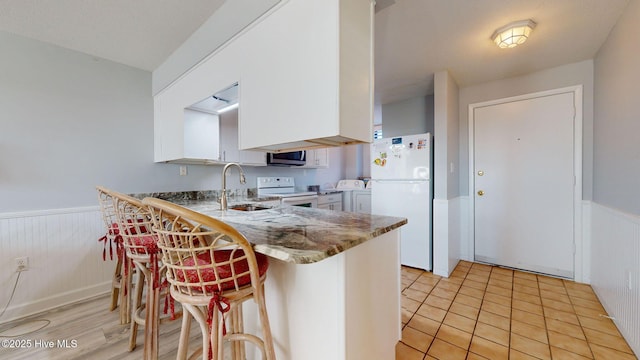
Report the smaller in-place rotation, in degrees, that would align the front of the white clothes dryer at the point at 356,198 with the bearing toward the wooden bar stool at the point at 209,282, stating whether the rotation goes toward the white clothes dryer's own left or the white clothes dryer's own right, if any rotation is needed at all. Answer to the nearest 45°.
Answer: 0° — it already faces it

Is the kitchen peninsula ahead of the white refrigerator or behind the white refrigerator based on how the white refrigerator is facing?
ahead

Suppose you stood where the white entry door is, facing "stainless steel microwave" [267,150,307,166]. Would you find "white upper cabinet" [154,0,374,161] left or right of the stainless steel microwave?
left

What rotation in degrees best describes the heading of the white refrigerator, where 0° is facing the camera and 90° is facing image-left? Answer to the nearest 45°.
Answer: approximately 45°

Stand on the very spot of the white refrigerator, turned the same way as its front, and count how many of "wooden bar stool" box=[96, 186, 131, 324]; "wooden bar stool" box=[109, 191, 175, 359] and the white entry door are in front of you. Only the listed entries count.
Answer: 2

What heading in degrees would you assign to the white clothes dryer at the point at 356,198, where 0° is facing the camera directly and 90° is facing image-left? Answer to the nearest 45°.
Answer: approximately 0°

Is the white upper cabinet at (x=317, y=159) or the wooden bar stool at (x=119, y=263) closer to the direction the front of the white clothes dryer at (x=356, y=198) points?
the wooden bar stool

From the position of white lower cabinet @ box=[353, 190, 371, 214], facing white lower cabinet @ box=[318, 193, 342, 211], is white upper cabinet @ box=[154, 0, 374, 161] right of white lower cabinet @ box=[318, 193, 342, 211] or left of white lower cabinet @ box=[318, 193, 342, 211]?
left

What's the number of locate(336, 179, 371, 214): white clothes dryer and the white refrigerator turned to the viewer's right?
0
